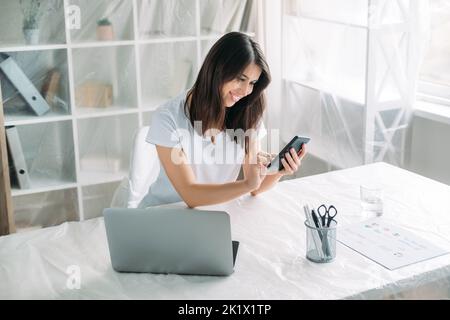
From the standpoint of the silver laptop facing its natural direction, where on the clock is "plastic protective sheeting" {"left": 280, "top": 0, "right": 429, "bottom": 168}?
The plastic protective sheeting is roughly at 1 o'clock from the silver laptop.

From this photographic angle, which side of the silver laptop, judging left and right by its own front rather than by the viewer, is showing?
back

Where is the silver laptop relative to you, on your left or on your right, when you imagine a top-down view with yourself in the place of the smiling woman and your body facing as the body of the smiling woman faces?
on your right

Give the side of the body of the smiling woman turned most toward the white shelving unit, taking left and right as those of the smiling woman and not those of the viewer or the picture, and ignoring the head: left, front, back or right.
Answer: back

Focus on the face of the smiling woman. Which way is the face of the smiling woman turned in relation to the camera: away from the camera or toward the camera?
toward the camera

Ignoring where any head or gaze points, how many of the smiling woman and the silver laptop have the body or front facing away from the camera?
1

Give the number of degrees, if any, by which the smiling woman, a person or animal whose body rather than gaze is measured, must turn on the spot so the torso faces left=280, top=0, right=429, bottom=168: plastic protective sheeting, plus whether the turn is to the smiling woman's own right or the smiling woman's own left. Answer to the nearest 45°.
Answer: approximately 90° to the smiling woman's own left

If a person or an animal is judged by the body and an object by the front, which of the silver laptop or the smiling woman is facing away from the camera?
the silver laptop

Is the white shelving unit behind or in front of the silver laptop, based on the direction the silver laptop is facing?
in front

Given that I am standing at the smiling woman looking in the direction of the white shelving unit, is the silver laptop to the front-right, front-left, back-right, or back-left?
back-left

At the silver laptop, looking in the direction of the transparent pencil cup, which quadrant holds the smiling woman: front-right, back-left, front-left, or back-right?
front-left
